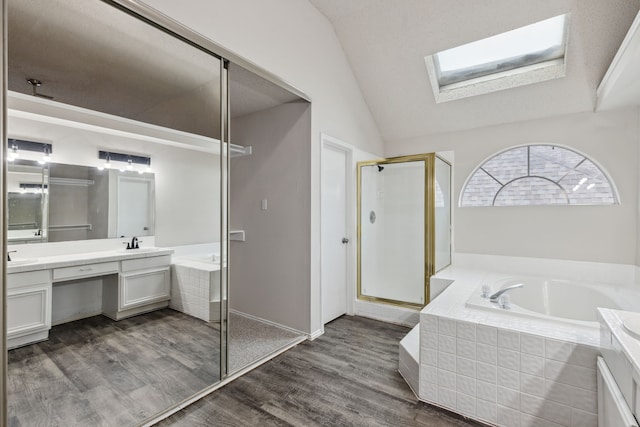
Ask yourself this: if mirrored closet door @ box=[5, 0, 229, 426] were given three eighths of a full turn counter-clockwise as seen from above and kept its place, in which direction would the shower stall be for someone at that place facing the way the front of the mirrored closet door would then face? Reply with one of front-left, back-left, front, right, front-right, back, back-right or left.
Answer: right

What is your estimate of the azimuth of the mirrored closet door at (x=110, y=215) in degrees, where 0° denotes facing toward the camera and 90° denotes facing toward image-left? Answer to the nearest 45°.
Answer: approximately 315°
